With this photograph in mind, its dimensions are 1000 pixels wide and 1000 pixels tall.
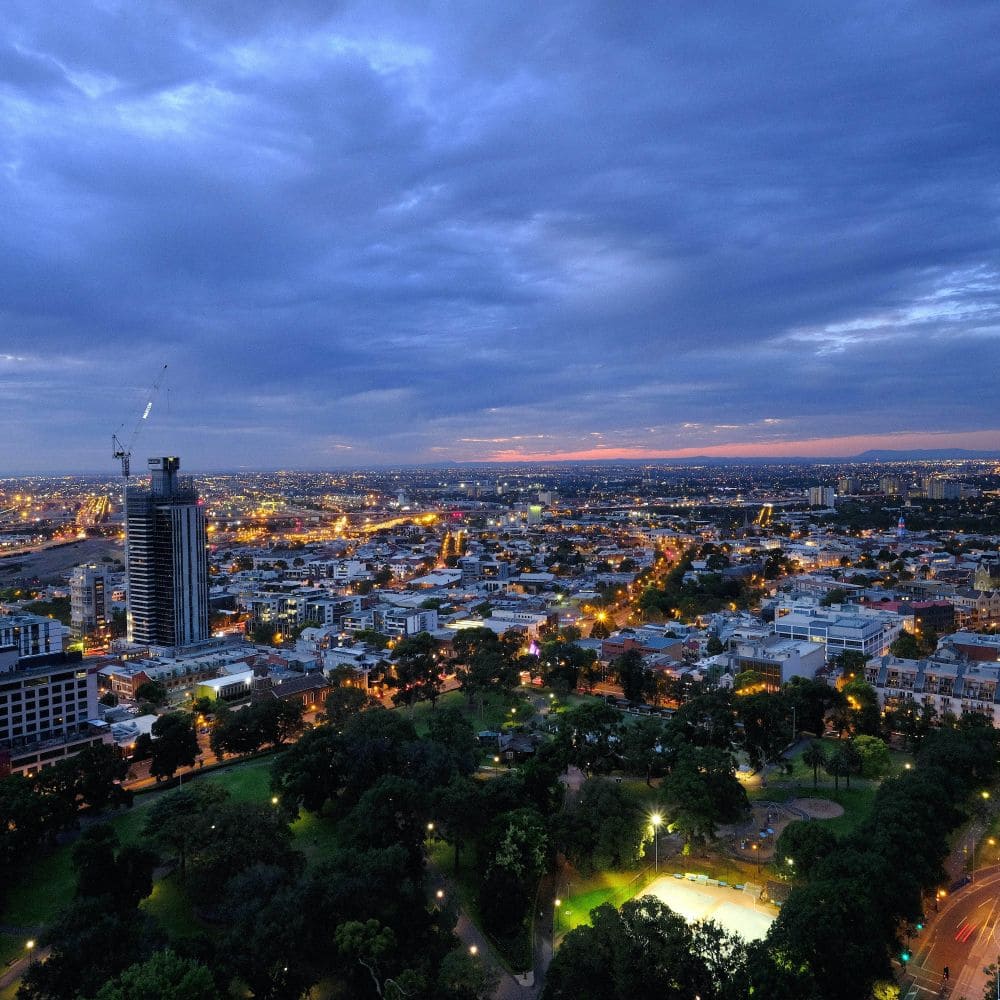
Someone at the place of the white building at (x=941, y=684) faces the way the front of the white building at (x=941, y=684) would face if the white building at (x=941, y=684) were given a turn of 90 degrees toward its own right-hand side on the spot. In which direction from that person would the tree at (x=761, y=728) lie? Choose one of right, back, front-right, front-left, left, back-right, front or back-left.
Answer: front-left

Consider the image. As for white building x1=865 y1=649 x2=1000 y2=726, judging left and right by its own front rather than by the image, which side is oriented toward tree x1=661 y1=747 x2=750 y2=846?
front

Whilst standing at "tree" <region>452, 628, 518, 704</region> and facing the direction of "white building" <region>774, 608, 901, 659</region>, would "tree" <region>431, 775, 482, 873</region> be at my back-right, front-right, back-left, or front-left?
back-right

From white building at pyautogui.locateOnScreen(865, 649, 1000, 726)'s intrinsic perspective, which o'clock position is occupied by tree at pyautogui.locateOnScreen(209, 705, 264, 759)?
The tree is roughly at 2 o'clock from the white building.

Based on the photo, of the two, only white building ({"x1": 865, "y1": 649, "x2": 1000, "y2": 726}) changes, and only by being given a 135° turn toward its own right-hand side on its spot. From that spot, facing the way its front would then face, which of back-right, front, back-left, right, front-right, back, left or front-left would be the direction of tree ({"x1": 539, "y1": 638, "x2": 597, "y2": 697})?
front-left

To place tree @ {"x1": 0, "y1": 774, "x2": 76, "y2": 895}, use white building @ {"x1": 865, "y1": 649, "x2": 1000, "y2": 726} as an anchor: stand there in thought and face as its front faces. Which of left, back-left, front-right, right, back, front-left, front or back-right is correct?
front-right

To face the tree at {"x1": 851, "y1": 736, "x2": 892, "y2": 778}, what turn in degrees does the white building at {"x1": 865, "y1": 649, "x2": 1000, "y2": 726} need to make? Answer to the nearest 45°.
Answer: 0° — it already faces it

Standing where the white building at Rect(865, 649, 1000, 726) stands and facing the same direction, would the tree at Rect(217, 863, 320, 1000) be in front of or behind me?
in front

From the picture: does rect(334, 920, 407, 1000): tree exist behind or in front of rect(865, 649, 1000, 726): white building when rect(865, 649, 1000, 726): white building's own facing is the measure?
in front

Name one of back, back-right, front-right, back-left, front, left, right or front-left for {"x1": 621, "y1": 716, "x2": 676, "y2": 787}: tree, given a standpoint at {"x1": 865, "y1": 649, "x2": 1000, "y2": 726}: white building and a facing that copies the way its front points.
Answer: front-right

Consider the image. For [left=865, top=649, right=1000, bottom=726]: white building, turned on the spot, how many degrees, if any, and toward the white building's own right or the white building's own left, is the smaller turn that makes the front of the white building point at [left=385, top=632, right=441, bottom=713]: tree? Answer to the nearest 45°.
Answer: approximately 90° to the white building's own right

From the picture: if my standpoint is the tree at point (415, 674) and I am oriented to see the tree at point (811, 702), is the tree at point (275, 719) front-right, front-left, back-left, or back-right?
back-right

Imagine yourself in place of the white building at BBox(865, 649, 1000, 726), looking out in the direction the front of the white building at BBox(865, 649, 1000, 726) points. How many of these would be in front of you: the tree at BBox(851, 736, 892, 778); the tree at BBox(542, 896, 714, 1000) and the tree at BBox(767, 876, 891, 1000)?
3
